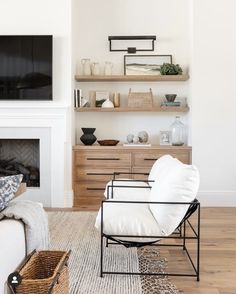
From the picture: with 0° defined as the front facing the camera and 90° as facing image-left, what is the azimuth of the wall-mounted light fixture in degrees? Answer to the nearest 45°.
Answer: approximately 0°

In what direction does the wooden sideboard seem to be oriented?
toward the camera

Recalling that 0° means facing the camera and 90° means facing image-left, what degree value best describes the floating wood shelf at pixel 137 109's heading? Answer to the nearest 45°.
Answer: approximately 0°

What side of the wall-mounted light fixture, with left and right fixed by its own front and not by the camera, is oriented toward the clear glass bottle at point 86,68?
right

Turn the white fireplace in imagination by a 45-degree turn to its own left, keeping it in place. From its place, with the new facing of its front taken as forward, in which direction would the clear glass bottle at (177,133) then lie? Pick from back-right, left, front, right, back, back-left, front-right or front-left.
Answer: front-left

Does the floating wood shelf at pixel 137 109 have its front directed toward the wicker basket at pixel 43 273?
yes

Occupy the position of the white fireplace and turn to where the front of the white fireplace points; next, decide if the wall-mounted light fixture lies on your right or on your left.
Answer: on your left

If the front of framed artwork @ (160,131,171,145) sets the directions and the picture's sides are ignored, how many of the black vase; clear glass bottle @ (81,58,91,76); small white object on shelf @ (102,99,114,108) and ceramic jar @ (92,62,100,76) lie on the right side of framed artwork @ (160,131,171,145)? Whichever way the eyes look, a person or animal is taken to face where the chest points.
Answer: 4

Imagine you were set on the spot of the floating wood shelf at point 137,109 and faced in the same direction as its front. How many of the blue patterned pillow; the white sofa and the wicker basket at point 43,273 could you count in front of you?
3
